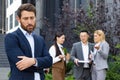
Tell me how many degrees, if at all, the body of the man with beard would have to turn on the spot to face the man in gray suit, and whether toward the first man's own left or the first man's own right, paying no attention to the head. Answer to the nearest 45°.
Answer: approximately 135° to the first man's own left

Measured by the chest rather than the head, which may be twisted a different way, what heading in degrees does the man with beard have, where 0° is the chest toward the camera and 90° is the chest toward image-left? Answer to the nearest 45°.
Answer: approximately 315°

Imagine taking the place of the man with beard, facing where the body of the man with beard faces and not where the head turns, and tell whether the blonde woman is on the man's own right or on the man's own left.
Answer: on the man's own left
